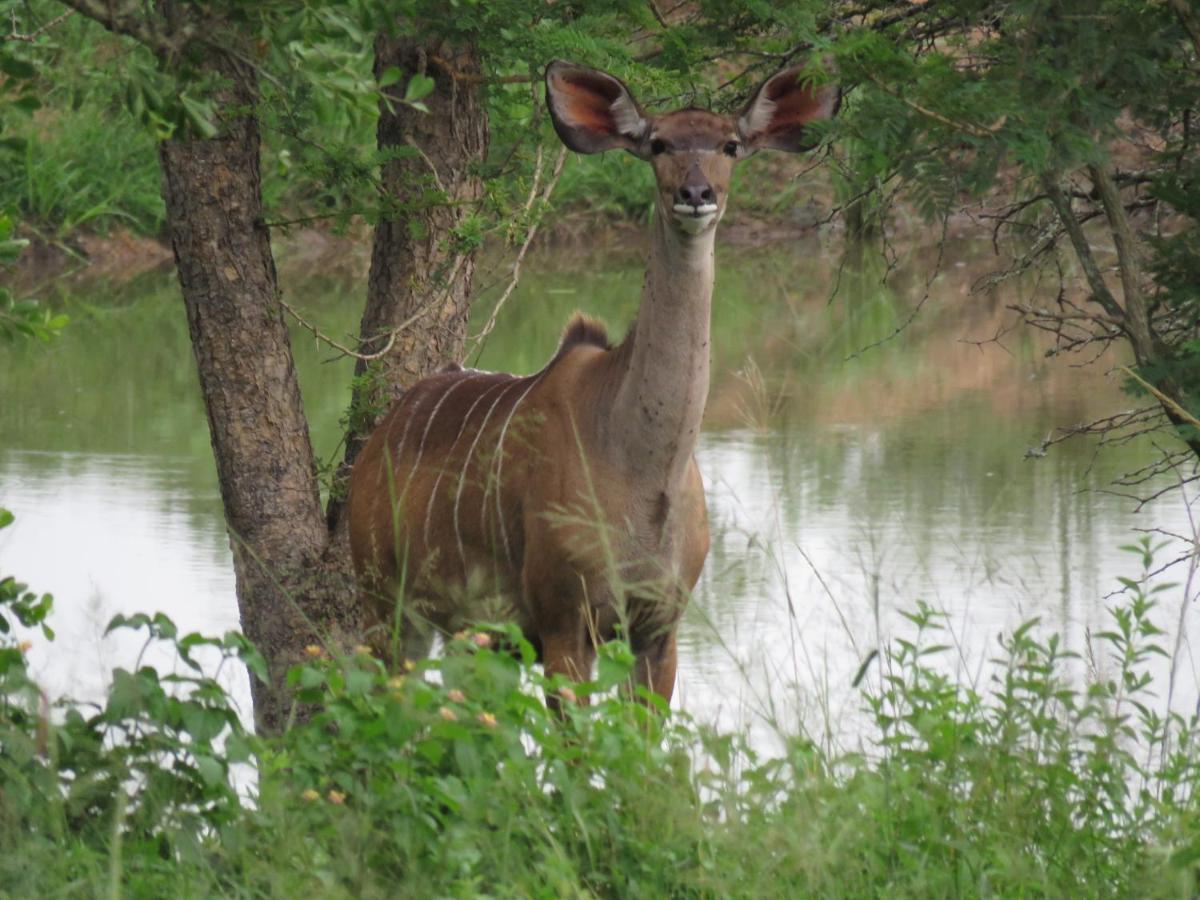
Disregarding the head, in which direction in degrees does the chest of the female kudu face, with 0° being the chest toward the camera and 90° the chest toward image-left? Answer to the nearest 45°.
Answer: approximately 315°

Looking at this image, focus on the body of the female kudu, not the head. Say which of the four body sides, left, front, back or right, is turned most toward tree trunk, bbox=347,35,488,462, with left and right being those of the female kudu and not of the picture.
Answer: back

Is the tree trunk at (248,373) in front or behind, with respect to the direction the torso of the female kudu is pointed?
behind
